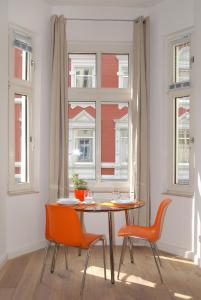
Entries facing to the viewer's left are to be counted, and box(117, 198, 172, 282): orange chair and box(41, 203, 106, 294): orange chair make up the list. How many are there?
1

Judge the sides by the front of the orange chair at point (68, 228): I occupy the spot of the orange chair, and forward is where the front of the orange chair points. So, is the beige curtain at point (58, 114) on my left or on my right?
on my left

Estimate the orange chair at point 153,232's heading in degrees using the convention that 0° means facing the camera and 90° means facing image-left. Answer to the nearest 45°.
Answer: approximately 90°

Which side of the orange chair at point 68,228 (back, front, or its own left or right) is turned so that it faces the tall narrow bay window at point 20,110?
left

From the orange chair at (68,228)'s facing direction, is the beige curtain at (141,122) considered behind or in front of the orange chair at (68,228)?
in front

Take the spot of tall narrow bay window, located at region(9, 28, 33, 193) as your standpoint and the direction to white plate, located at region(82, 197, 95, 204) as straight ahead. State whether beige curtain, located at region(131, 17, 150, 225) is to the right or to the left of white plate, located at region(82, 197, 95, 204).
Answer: left

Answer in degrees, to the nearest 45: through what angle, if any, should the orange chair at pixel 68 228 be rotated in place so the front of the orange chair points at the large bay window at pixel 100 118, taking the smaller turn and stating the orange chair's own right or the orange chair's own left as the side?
approximately 45° to the orange chair's own left

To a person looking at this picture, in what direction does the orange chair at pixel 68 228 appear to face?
facing away from the viewer and to the right of the viewer
